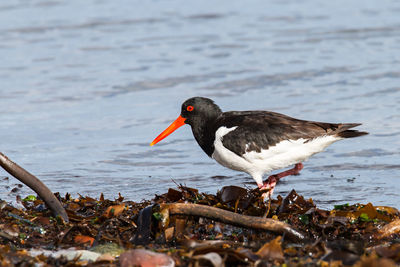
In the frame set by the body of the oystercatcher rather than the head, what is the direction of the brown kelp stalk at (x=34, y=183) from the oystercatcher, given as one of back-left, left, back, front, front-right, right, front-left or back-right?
front-left

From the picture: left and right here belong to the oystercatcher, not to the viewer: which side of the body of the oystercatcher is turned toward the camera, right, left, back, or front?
left

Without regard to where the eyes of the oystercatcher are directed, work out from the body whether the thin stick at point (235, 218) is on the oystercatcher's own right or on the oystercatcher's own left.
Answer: on the oystercatcher's own left

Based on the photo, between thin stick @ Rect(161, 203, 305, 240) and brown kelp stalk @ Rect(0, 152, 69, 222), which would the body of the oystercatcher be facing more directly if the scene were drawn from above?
the brown kelp stalk

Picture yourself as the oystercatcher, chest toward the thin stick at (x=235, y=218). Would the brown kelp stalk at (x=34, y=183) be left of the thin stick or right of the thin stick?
right
